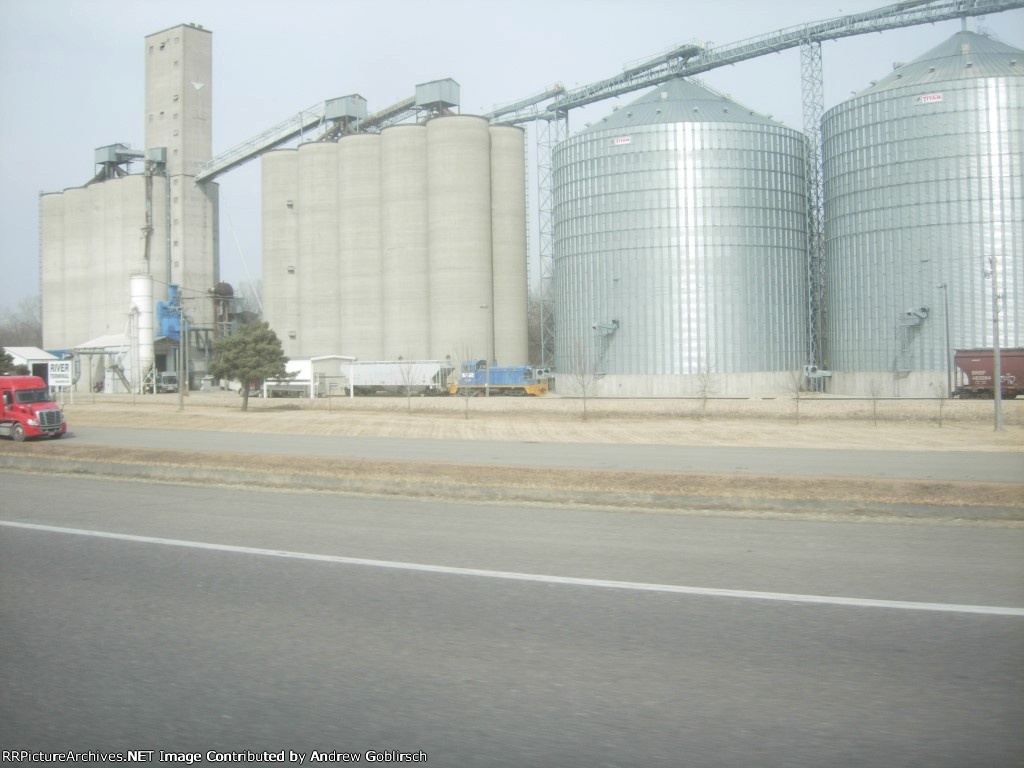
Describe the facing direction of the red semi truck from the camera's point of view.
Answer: facing the viewer and to the right of the viewer
